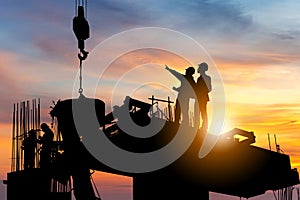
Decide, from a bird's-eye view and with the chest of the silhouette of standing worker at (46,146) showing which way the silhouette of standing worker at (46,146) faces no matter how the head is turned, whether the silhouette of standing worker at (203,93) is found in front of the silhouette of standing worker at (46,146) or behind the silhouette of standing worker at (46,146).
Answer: behind

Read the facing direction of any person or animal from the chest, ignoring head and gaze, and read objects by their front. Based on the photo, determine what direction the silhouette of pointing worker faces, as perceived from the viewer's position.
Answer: facing to the left of the viewer

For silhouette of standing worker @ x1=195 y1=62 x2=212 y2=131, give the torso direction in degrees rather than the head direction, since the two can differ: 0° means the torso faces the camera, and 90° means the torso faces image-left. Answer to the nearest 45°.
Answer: approximately 90°

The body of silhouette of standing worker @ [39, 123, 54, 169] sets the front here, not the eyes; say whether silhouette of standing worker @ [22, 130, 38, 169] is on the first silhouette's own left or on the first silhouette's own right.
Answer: on the first silhouette's own right

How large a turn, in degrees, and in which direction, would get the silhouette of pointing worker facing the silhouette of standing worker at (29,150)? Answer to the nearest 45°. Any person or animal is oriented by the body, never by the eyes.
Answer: approximately 45° to its right

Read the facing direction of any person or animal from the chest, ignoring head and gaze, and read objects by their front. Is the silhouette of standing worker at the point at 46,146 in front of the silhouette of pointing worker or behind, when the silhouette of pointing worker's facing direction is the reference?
in front

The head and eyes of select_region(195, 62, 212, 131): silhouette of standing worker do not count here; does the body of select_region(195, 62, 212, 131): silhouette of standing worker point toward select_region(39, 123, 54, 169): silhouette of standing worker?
yes

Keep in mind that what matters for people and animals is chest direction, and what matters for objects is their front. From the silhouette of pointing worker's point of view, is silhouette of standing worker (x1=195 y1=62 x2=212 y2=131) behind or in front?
behind
